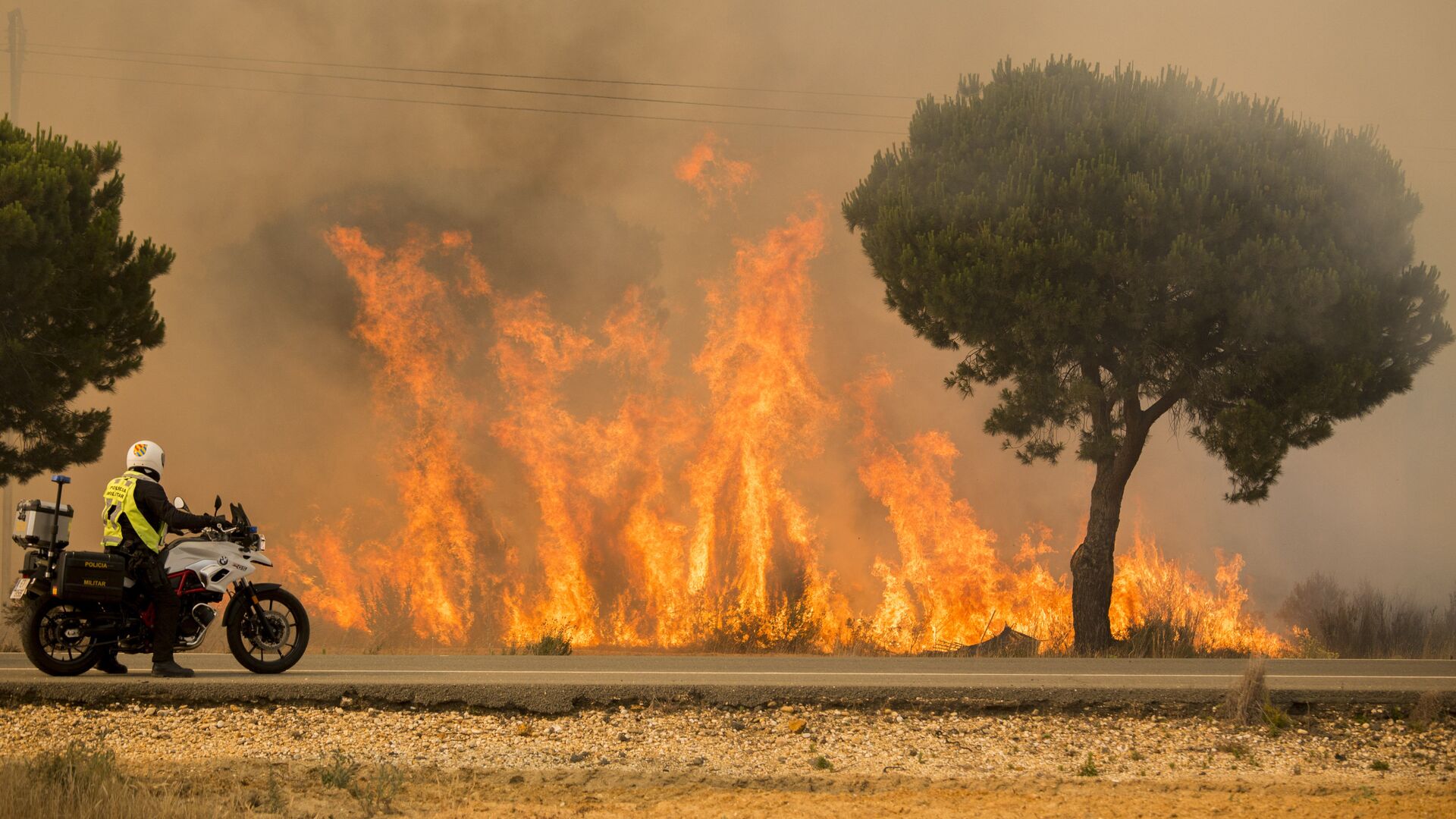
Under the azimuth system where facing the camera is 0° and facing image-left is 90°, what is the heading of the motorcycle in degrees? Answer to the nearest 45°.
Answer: approximately 270°

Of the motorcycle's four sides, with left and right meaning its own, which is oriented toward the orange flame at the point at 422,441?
left

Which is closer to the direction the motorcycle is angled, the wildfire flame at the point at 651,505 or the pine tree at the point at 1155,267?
the pine tree

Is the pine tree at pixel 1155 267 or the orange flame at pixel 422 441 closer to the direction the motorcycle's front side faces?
the pine tree

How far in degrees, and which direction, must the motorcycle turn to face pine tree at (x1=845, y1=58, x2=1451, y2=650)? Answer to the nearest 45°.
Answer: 0° — it already faces it

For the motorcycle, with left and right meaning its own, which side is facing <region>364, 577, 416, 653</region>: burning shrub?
left

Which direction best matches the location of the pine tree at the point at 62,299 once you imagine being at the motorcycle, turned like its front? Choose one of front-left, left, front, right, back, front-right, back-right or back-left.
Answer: left

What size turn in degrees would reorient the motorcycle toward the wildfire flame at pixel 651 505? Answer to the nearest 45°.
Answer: approximately 45° to its left

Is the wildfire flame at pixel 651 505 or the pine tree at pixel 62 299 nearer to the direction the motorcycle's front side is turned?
the wildfire flame

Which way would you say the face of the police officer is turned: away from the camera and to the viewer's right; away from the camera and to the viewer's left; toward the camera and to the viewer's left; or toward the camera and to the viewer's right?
away from the camera and to the viewer's right
